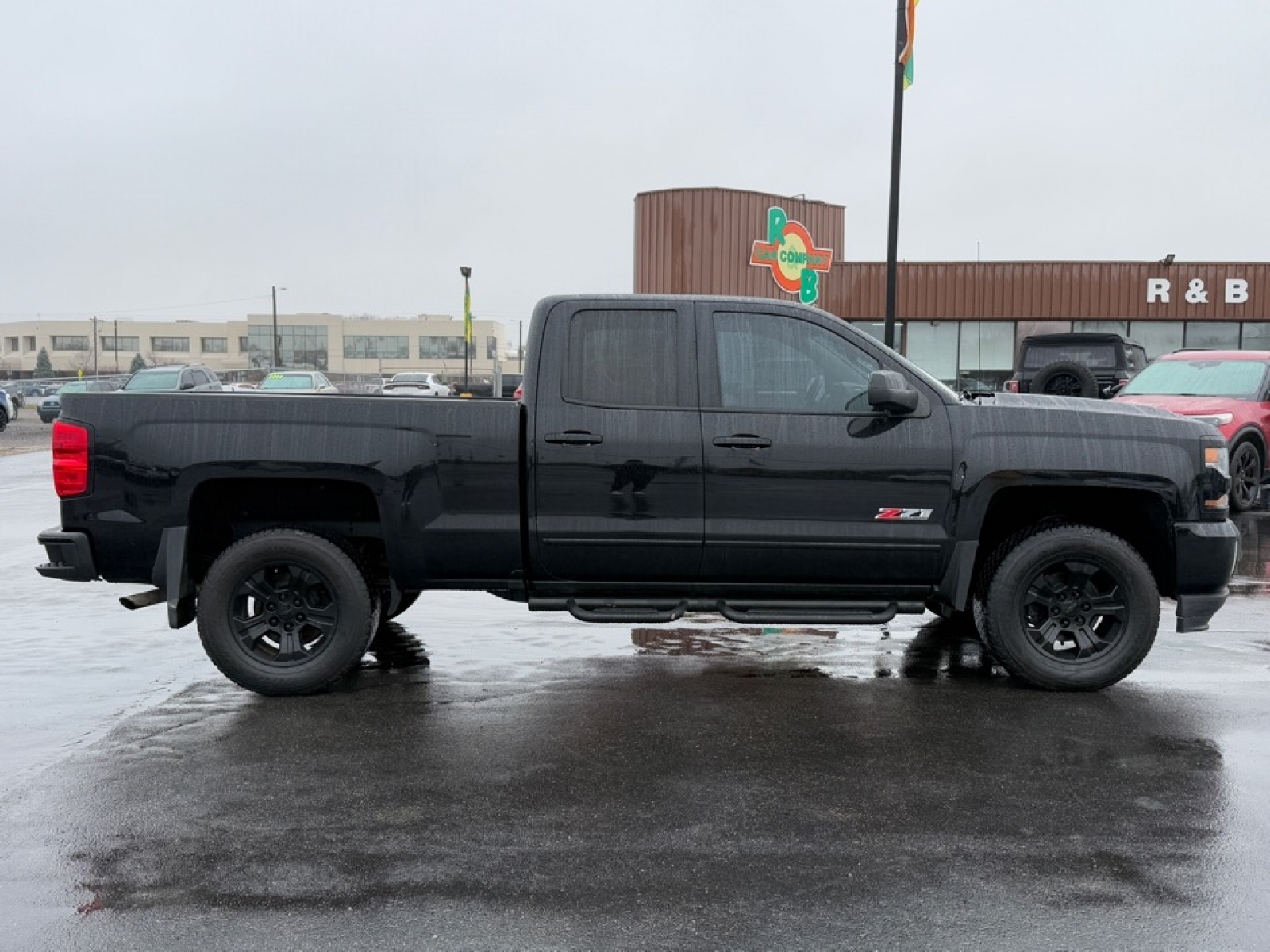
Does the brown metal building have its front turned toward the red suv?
yes

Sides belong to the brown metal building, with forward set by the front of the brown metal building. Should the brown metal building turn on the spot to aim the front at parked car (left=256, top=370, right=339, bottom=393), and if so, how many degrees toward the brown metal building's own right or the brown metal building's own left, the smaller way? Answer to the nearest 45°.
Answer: approximately 90° to the brown metal building's own right

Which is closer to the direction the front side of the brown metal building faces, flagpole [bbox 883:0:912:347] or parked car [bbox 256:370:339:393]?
the flagpole

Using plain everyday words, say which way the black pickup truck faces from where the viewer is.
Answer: facing to the right of the viewer

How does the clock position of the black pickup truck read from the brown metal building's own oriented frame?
The black pickup truck is roughly at 12 o'clock from the brown metal building.

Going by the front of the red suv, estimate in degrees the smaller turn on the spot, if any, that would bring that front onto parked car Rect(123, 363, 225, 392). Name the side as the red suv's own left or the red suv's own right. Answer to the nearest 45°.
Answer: approximately 45° to the red suv's own right

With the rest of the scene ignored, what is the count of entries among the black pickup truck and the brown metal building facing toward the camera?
1

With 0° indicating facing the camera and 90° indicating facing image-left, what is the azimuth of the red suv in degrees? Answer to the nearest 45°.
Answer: approximately 45°

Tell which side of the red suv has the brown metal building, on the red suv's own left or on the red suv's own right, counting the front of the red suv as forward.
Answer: on the red suv's own right

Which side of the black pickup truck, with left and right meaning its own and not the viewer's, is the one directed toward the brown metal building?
left
